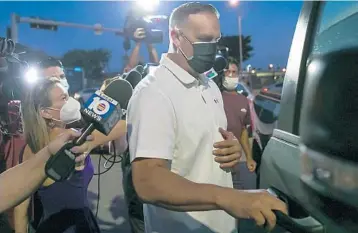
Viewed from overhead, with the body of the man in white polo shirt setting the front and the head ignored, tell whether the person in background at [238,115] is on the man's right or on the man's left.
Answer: on the man's left

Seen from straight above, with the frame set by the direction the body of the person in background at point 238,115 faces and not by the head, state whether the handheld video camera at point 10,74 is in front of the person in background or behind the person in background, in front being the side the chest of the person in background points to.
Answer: in front

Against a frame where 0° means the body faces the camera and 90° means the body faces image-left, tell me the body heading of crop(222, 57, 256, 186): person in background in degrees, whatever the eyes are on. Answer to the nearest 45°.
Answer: approximately 0°

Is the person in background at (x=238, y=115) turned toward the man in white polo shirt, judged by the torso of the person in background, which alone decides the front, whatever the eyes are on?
yes

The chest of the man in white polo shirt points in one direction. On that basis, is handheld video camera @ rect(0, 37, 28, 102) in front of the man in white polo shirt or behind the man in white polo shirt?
behind

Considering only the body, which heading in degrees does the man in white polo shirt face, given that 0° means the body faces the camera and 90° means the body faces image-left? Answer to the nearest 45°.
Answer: approximately 315°

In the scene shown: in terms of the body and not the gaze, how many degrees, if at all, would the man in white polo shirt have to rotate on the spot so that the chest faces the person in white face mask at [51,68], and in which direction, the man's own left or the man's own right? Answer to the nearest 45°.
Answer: approximately 180°

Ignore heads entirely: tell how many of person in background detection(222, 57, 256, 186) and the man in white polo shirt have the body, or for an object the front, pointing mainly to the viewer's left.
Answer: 0

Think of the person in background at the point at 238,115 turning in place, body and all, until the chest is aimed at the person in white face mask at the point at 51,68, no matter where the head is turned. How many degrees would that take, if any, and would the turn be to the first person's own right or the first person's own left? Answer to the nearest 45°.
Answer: approximately 45° to the first person's own right

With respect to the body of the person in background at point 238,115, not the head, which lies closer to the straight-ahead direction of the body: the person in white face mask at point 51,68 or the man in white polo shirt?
the man in white polo shirt

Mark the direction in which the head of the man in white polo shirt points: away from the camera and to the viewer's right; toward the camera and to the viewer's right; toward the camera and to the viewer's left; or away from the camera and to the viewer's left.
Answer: toward the camera and to the viewer's right
